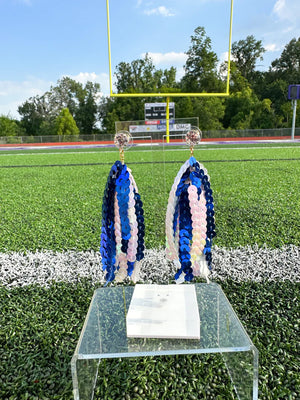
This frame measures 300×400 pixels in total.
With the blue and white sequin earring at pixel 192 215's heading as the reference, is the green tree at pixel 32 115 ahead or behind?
behind

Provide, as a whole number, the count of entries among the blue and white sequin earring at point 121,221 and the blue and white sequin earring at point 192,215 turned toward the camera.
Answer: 2

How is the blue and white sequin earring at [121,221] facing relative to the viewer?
toward the camera

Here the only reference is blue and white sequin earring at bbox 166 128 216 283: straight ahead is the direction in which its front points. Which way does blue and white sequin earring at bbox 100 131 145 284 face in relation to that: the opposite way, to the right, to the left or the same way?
the same way

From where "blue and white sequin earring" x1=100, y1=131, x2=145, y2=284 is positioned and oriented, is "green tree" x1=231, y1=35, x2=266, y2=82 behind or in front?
behind

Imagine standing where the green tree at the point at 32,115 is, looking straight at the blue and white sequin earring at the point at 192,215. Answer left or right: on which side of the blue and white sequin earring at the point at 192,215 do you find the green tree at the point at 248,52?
left

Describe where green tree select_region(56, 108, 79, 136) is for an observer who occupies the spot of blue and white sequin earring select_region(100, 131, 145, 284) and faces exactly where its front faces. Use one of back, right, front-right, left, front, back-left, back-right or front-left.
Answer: back

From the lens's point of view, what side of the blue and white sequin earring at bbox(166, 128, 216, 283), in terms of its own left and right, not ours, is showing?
front

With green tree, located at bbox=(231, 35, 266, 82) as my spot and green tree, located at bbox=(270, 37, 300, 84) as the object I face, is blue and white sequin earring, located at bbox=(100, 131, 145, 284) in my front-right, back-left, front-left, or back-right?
back-right

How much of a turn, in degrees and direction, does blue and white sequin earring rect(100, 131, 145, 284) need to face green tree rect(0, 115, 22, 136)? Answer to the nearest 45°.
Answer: approximately 180°
